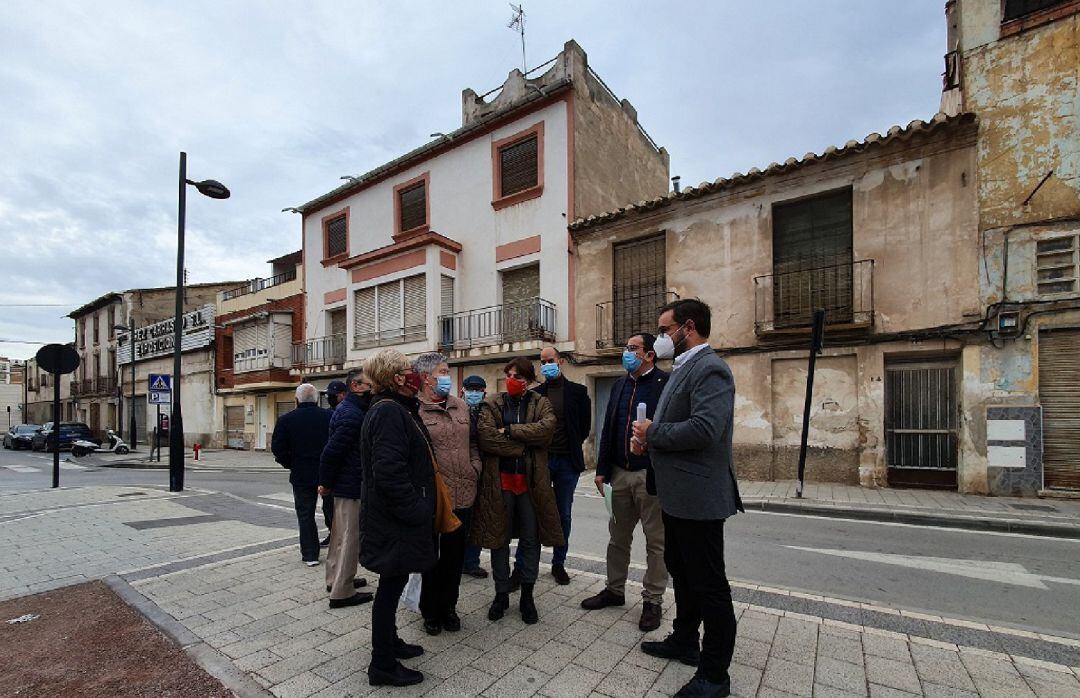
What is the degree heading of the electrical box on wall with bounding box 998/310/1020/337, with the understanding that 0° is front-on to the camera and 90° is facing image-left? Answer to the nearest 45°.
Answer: approximately 0°

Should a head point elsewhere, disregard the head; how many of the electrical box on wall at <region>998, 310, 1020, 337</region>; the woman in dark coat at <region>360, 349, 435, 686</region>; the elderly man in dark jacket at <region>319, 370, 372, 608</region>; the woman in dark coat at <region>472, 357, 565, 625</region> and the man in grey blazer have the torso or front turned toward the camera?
2

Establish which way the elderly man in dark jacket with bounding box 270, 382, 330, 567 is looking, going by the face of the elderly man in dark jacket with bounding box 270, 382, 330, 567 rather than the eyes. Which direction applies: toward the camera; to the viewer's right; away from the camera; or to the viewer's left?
away from the camera

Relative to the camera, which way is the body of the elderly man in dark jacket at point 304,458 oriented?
away from the camera

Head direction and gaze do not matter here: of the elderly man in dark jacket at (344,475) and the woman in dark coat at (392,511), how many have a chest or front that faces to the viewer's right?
2

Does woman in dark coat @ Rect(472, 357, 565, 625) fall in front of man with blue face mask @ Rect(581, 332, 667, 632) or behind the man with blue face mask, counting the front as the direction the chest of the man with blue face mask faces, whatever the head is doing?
in front

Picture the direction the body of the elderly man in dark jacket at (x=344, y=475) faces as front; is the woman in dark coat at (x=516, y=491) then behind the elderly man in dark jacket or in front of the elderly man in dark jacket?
in front

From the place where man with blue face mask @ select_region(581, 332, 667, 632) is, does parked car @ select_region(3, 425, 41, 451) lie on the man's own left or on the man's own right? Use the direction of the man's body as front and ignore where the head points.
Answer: on the man's own right

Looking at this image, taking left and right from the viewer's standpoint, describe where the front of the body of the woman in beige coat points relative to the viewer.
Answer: facing the viewer and to the right of the viewer

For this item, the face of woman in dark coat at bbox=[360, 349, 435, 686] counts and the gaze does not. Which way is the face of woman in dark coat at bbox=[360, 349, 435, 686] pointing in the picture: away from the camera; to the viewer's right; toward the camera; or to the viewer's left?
to the viewer's right

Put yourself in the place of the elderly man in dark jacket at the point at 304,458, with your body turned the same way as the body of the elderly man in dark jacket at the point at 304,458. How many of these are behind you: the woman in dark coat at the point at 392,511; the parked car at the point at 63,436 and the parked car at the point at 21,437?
1

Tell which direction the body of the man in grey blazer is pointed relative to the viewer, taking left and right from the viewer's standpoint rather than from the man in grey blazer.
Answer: facing to the left of the viewer

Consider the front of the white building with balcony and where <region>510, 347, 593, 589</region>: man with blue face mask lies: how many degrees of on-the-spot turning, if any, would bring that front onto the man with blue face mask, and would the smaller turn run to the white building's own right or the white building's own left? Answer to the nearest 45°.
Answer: approximately 45° to the white building's own left

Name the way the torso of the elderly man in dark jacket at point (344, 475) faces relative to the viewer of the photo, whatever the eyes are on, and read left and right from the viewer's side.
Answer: facing to the right of the viewer

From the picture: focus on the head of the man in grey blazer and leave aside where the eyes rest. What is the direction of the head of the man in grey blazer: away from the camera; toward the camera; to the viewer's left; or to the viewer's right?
to the viewer's left

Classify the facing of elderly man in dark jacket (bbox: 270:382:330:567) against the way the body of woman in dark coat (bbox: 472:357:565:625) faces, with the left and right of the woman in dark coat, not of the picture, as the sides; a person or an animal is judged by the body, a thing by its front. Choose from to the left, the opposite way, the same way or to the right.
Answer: the opposite way

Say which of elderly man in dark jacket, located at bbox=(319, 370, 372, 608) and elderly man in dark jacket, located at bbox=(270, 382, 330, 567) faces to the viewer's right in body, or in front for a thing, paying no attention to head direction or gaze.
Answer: elderly man in dark jacket, located at bbox=(319, 370, 372, 608)

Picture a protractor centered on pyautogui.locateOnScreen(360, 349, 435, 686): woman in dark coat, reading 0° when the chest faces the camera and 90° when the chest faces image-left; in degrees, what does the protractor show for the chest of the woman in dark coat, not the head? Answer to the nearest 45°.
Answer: approximately 270°
